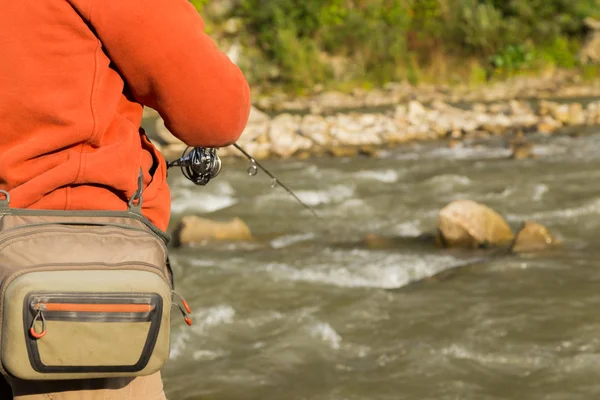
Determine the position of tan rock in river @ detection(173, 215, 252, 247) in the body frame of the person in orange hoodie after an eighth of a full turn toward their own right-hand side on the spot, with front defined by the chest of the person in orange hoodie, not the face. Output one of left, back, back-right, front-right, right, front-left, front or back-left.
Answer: left

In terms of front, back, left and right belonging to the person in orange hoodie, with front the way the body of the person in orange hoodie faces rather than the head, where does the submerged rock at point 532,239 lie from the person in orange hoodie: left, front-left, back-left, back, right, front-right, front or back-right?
front

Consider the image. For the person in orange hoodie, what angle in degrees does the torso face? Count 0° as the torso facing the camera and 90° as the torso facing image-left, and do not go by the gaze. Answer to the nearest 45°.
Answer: approximately 225°

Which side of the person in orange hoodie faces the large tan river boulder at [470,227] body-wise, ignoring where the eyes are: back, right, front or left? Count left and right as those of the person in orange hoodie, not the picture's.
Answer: front
